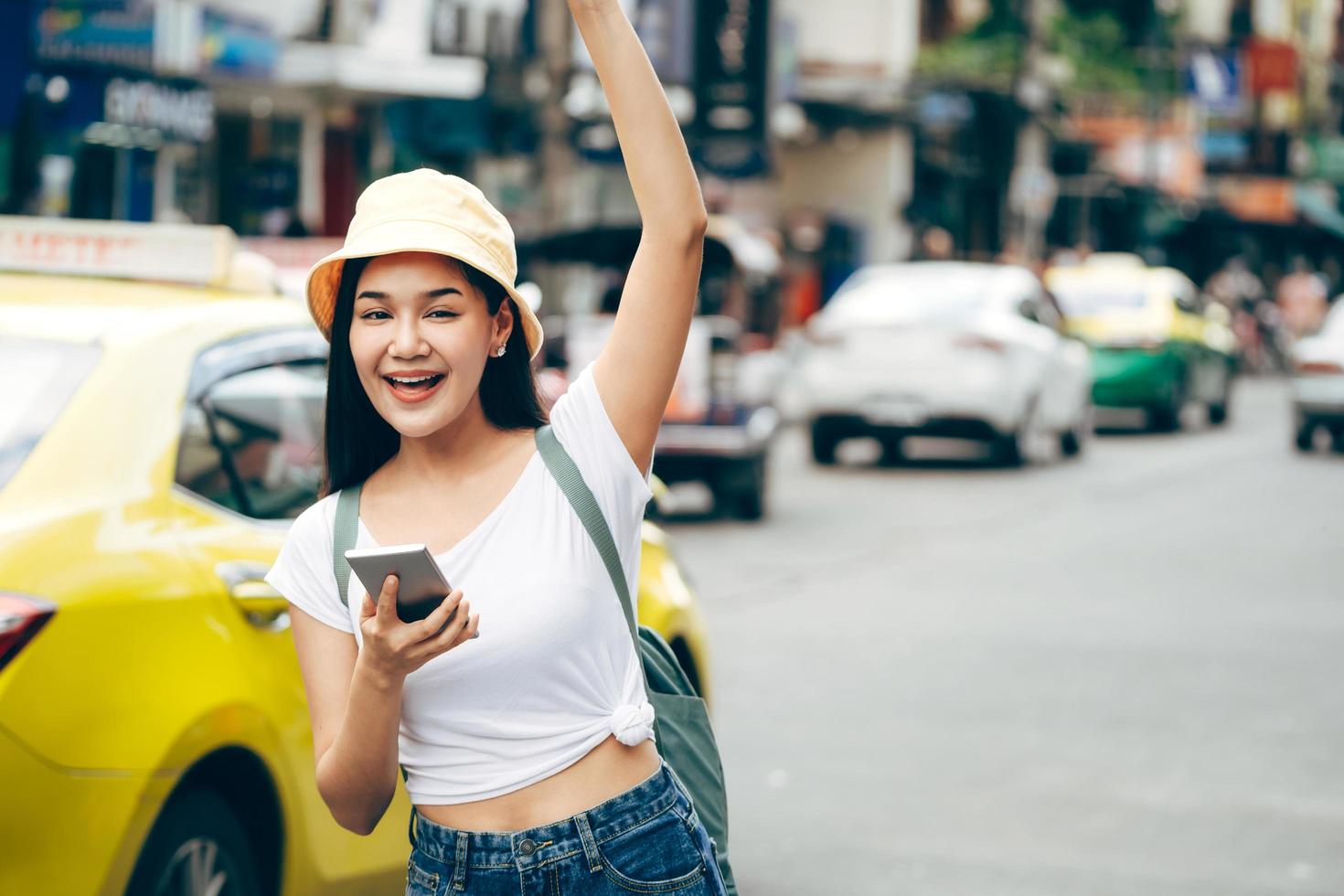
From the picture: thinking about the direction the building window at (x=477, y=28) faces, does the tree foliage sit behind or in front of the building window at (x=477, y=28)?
behind

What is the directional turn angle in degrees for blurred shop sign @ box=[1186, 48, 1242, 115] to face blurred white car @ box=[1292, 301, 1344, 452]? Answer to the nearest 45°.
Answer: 0° — it already faces it

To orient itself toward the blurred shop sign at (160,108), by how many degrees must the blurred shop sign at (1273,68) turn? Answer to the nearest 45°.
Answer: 0° — it already faces it

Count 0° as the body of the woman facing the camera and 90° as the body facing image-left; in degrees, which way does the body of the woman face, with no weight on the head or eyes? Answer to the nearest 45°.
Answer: approximately 0°

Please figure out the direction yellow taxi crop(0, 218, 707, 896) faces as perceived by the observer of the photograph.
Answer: facing away from the viewer and to the right of the viewer

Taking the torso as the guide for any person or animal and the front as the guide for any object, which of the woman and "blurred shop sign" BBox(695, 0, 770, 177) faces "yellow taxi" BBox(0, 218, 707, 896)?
the blurred shop sign

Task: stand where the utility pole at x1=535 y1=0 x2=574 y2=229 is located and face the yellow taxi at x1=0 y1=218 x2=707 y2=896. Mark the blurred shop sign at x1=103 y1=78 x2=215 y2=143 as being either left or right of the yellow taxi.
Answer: right

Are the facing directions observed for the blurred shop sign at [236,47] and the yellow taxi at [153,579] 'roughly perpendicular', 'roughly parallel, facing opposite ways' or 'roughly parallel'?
roughly perpendicular

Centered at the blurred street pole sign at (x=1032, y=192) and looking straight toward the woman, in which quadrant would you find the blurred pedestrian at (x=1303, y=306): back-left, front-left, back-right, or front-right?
back-left

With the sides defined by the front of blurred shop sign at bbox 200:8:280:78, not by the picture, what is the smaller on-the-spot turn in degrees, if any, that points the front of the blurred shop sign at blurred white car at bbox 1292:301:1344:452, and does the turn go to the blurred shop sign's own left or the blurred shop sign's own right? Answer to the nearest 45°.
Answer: approximately 45° to the blurred shop sign's own left
